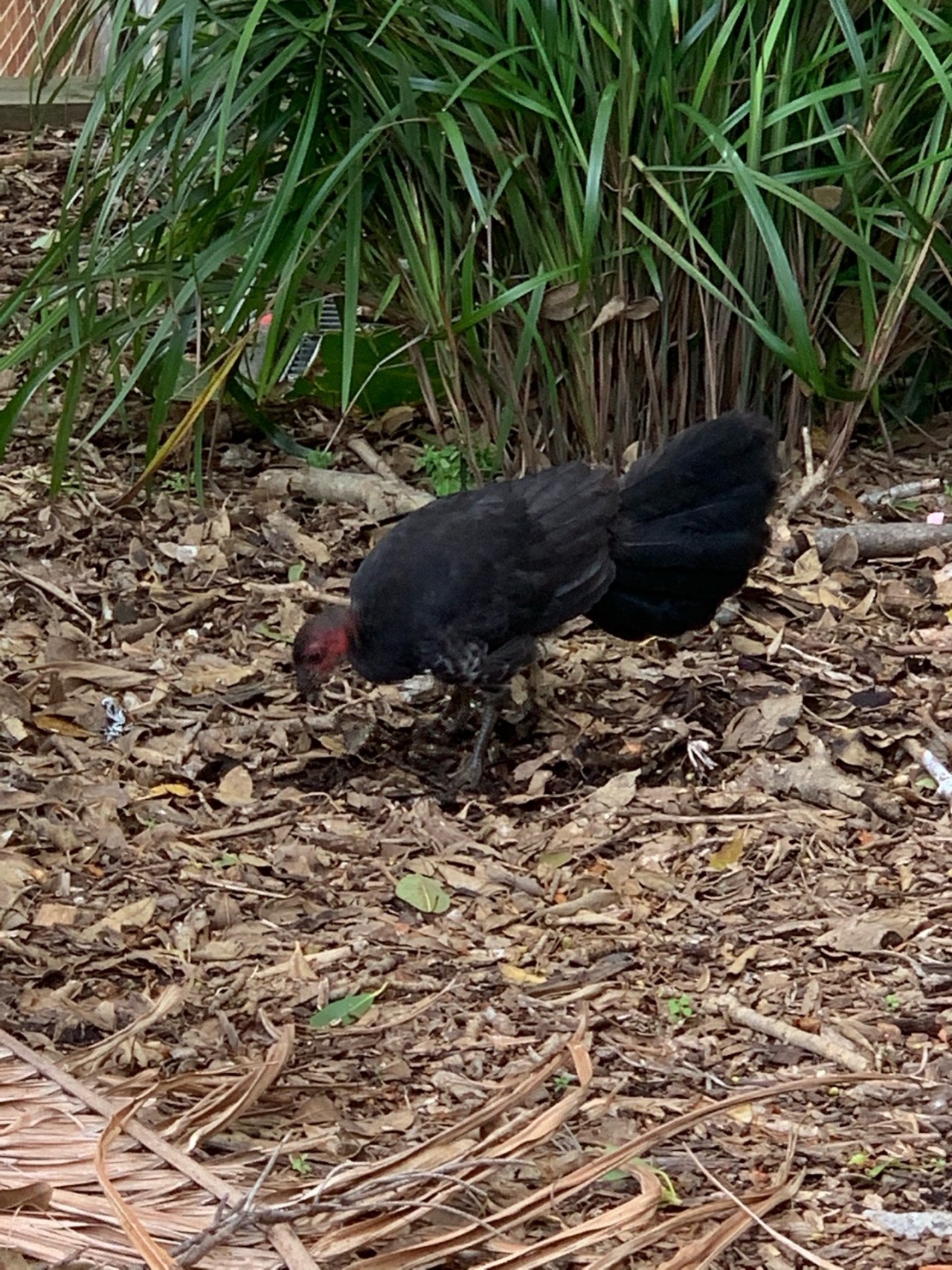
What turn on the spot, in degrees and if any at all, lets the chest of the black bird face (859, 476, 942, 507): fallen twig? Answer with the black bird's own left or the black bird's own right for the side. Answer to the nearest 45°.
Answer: approximately 135° to the black bird's own right

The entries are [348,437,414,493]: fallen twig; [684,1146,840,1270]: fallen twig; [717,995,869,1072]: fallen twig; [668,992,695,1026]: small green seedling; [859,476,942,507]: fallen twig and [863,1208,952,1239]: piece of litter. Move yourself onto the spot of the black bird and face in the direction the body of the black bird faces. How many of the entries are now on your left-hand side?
4

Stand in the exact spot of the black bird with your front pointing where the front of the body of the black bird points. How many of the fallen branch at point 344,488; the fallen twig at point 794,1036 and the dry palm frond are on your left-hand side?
2

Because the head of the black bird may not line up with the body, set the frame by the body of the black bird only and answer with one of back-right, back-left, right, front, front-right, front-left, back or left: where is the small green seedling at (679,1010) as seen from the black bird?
left

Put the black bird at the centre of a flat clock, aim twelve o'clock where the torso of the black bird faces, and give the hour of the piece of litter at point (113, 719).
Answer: The piece of litter is roughly at 12 o'clock from the black bird.

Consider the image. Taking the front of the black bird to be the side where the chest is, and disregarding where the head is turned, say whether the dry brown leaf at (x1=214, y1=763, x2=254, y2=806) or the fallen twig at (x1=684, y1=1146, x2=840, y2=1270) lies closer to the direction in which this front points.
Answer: the dry brown leaf

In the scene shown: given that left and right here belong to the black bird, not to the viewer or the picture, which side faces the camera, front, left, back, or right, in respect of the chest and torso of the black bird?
left

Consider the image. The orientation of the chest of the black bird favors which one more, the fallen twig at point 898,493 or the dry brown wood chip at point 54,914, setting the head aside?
the dry brown wood chip

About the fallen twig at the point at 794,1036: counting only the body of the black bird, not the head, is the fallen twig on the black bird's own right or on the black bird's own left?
on the black bird's own left

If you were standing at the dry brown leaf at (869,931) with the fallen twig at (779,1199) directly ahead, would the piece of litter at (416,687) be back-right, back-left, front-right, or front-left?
back-right

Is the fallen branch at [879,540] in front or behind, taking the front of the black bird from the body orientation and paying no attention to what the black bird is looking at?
behind

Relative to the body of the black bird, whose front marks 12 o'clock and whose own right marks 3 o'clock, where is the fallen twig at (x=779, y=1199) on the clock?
The fallen twig is roughly at 9 o'clock from the black bird.

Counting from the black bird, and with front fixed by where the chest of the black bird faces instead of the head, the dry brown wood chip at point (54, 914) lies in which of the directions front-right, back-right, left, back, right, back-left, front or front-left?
front-left

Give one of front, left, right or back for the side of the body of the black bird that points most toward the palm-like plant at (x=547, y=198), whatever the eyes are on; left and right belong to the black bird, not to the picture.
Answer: right
